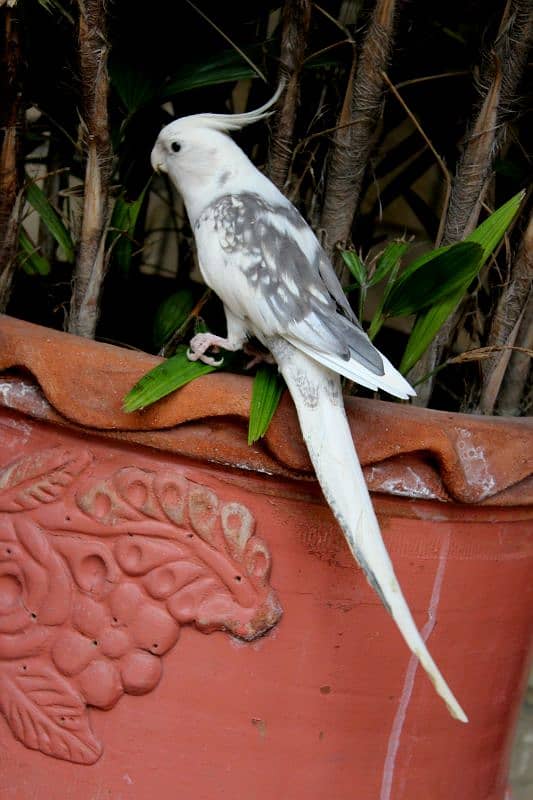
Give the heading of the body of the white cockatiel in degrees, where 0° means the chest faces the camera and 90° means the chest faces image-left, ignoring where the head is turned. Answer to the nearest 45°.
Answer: approximately 90°
